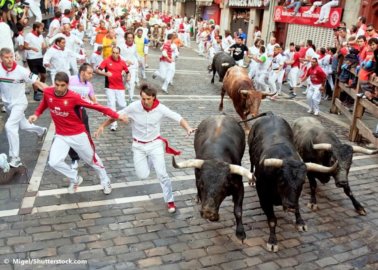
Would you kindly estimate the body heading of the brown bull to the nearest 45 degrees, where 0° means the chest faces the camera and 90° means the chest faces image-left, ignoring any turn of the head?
approximately 315°

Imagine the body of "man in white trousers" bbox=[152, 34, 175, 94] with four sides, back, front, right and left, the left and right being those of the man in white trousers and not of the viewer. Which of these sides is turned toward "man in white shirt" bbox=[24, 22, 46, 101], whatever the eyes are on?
right

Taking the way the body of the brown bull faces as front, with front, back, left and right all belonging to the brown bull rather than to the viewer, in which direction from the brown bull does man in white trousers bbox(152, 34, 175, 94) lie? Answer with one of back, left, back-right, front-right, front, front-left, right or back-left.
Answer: back

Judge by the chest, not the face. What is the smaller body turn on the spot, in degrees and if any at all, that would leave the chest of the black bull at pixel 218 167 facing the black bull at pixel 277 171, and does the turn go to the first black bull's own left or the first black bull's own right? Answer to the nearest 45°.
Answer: approximately 90° to the first black bull's own left

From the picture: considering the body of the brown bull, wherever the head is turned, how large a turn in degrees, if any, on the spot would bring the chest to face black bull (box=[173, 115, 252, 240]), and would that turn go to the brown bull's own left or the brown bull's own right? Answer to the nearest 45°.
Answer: approximately 45° to the brown bull's own right

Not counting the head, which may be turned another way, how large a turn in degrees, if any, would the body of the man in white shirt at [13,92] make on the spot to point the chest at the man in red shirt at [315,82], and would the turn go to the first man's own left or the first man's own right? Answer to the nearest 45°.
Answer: approximately 135° to the first man's own left

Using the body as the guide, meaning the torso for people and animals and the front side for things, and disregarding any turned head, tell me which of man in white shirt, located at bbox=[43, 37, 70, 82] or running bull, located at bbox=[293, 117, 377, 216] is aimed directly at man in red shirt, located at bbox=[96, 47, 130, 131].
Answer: the man in white shirt

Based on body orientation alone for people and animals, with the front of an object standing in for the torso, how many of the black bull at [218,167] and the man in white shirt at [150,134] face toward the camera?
2

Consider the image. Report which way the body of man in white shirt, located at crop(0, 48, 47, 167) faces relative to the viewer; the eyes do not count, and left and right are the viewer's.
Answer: facing the viewer and to the left of the viewer

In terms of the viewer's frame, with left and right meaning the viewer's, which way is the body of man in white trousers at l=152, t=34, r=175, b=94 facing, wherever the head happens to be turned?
facing the viewer and to the right of the viewer

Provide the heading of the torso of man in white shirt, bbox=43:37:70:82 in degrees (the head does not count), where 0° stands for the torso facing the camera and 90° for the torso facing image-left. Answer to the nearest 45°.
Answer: approximately 315°

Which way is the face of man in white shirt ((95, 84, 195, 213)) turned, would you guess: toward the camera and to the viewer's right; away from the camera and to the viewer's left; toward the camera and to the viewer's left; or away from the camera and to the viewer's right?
toward the camera and to the viewer's left

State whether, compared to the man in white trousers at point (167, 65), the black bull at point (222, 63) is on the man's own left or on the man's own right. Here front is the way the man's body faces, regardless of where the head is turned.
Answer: on the man's own left
